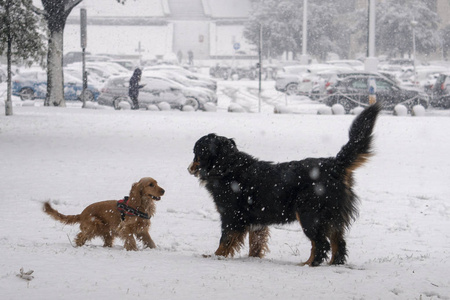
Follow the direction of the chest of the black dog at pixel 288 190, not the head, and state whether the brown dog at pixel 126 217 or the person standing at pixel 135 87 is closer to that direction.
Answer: the brown dog

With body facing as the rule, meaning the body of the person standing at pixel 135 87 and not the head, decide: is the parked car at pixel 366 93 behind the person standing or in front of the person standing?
in front

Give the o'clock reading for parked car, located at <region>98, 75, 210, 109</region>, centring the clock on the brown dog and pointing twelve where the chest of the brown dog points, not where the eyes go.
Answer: The parked car is roughly at 9 o'clock from the brown dog.

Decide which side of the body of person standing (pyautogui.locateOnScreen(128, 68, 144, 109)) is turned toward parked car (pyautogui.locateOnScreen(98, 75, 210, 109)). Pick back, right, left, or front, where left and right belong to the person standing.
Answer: left

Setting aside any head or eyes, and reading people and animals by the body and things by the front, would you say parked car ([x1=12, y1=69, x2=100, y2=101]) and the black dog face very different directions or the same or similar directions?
very different directions

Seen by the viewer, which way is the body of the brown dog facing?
to the viewer's right

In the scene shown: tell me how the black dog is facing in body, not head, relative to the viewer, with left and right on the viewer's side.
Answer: facing to the left of the viewer
